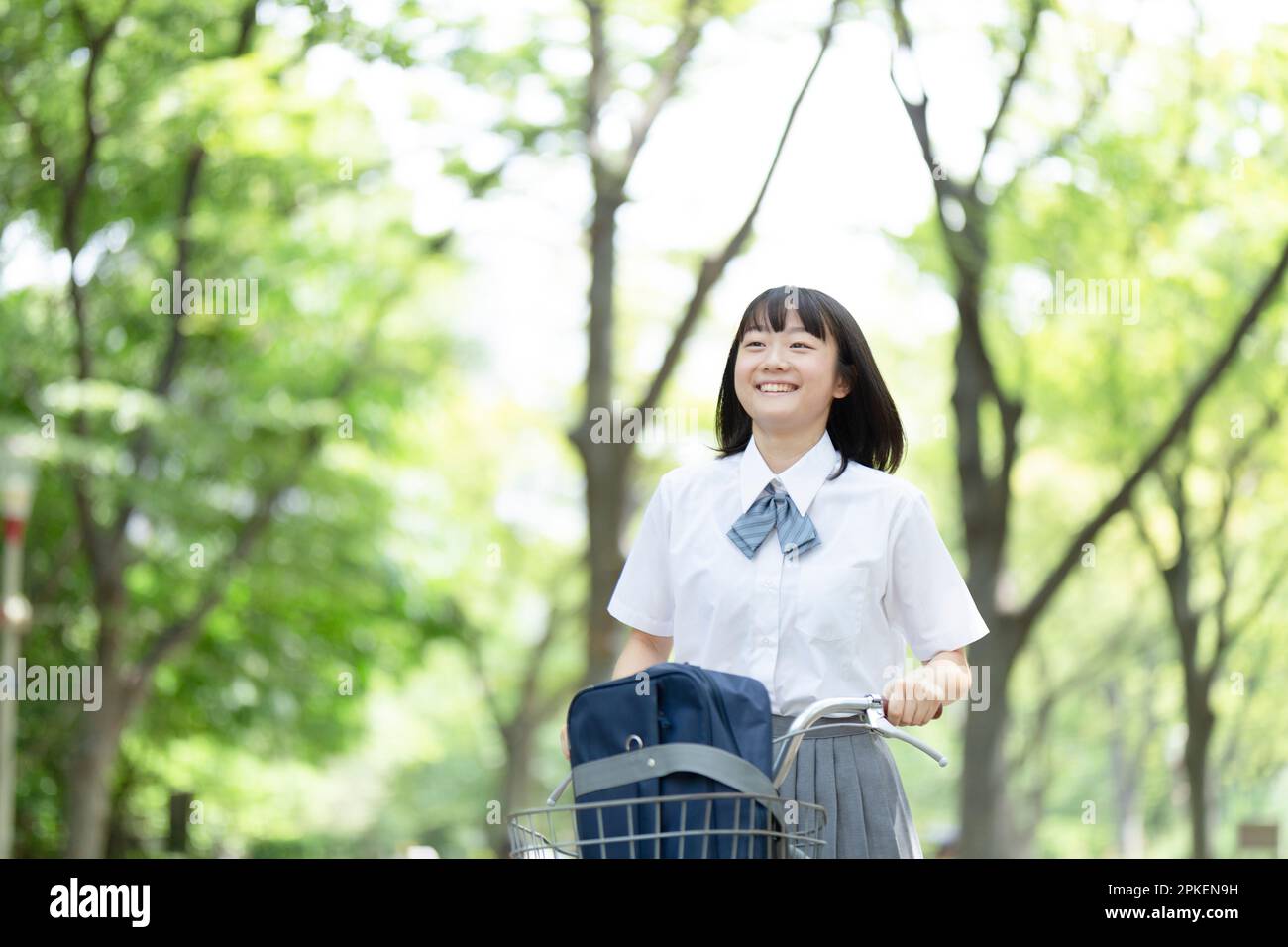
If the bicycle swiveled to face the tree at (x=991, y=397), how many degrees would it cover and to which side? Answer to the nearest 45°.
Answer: approximately 135° to its right

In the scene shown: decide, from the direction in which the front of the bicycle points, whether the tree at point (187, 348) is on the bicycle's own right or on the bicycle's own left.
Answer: on the bicycle's own right

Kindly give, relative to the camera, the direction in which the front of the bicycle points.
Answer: facing the viewer and to the left of the viewer
